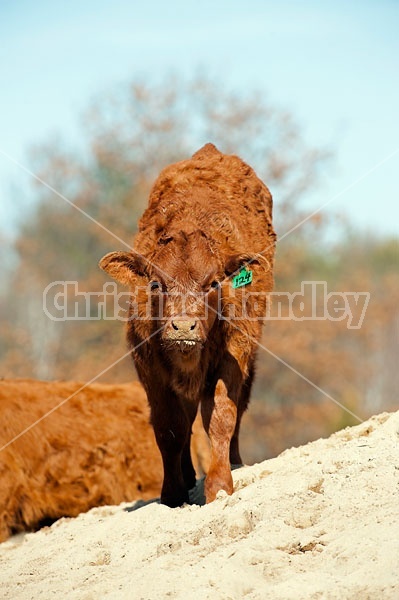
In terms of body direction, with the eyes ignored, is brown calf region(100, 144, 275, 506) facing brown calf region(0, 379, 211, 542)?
no

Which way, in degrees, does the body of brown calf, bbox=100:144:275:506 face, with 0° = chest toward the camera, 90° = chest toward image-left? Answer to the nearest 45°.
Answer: approximately 0°
